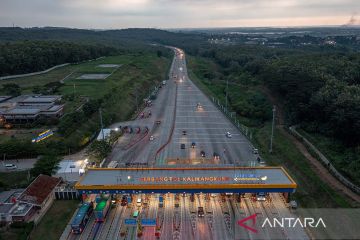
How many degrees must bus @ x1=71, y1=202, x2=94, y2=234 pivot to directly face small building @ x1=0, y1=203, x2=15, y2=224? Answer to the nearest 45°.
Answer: approximately 135° to its left

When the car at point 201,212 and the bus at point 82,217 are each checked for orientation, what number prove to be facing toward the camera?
1

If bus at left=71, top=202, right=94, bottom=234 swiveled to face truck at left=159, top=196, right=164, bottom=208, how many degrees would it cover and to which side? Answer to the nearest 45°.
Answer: approximately 45° to its right

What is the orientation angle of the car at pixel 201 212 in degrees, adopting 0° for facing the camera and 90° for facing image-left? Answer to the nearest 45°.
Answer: approximately 0°

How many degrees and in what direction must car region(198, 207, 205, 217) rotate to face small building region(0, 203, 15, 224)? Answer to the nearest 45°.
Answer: approximately 90° to its right

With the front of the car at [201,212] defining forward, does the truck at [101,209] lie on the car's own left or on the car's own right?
on the car's own right

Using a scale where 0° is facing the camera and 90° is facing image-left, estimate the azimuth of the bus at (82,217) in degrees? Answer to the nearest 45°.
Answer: approximately 225°

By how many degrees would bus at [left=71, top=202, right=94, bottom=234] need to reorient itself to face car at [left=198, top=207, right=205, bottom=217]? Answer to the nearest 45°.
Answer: approximately 45° to its right

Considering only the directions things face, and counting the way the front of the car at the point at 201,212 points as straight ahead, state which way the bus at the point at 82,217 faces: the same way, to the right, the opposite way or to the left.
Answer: the opposite way
